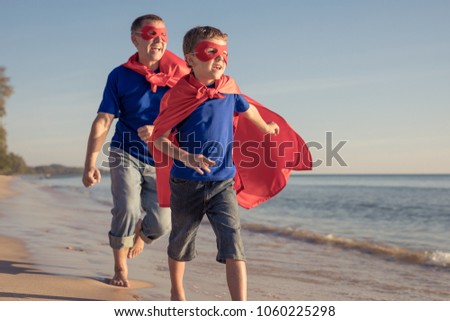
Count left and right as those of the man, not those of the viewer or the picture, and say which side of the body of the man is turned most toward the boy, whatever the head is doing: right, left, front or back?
front

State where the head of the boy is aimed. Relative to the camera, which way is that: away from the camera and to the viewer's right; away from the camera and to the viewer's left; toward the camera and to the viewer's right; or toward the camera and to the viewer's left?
toward the camera and to the viewer's right

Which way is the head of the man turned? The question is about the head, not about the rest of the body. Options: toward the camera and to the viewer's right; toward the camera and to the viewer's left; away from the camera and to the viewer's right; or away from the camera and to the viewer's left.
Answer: toward the camera and to the viewer's right

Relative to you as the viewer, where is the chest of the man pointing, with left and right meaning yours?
facing the viewer and to the right of the viewer
